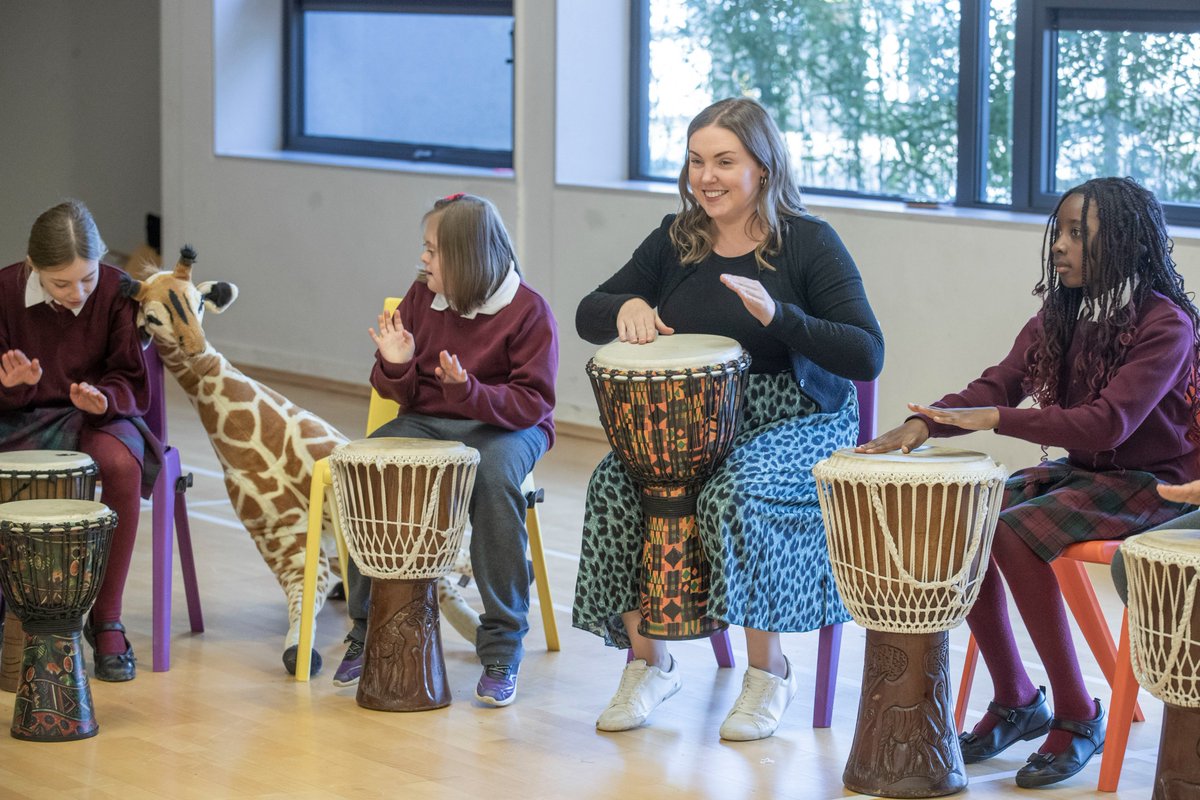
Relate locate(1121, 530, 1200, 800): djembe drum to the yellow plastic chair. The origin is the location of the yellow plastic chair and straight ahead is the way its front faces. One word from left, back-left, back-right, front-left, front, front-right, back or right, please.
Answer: front-left

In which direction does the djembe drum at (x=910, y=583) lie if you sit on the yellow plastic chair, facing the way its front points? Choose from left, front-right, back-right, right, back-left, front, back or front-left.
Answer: front-left

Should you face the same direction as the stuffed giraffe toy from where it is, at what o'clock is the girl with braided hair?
The girl with braided hair is roughly at 9 o'clock from the stuffed giraffe toy.

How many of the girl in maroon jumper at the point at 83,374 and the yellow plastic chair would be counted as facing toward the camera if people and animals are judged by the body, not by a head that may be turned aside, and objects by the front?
2

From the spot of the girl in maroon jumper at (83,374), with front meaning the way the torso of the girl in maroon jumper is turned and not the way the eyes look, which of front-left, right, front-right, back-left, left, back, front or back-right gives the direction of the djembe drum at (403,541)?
front-left

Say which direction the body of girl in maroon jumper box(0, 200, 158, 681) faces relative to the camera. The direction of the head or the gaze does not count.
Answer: toward the camera

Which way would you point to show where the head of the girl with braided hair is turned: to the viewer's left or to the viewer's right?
to the viewer's left

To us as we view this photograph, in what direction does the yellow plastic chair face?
facing the viewer

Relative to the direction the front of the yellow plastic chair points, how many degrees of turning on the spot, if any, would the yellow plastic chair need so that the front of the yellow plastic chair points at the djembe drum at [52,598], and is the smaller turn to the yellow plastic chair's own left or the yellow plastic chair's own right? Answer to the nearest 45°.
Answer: approximately 45° to the yellow plastic chair's own right

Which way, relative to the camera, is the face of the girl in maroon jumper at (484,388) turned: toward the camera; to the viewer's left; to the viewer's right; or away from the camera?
to the viewer's left

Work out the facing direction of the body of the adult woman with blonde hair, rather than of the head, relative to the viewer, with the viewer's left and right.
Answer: facing the viewer and to the left of the viewer
